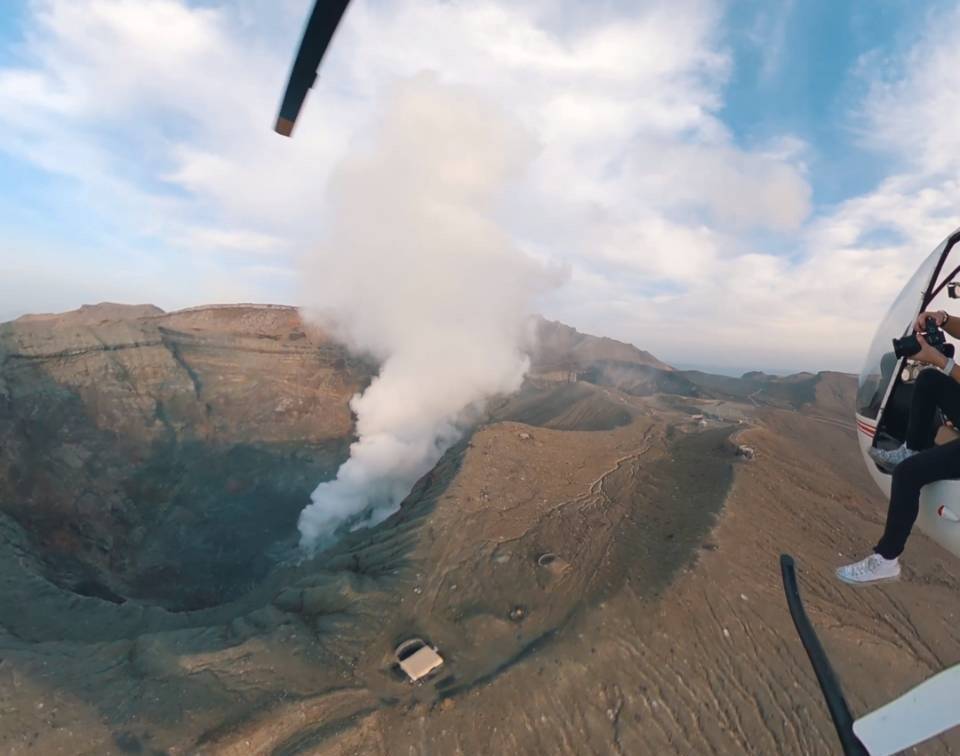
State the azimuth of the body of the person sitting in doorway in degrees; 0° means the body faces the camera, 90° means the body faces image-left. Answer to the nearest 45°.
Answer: approximately 90°
